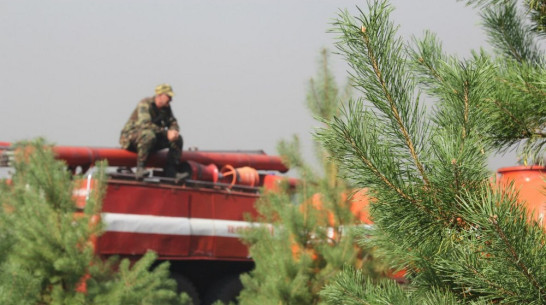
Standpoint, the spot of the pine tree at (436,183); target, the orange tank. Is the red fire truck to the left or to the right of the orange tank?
left

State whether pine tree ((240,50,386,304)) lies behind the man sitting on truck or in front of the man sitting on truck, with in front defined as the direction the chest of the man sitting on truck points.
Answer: in front

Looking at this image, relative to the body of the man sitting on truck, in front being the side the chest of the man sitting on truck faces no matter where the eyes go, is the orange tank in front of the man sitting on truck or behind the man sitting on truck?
in front

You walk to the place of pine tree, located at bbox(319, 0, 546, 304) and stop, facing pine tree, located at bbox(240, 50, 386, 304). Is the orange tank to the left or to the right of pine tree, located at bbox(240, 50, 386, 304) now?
right

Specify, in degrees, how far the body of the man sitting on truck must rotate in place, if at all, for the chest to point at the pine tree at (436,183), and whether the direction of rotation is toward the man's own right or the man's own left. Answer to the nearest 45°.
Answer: approximately 45° to the man's own right

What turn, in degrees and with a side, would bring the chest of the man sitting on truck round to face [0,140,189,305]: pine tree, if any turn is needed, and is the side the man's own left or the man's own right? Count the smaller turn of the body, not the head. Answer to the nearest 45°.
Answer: approximately 45° to the man's own right

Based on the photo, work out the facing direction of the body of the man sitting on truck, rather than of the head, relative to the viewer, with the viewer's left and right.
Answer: facing the viewer and to the right of the viewer
